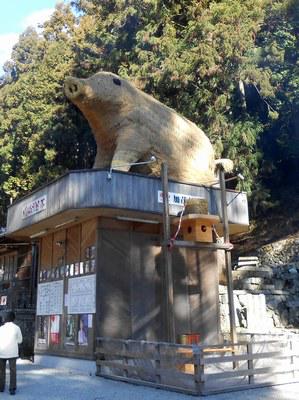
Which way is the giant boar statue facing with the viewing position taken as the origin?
facing the viewer and to the left of the viewer

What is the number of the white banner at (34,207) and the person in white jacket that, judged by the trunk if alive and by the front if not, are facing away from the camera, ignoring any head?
1

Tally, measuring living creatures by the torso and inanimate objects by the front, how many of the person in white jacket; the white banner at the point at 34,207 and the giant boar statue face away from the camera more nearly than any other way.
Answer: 1

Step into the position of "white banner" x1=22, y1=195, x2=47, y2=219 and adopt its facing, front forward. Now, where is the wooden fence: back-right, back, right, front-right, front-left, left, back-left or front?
left

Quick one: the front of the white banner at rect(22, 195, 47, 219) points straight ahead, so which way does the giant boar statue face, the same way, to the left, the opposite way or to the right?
the same way

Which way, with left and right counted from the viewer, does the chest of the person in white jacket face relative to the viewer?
facing away from the viewer

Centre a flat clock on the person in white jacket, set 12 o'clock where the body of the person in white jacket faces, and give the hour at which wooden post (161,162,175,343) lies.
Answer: The wooden post is roughly at 3 o'clock from the person in white jacket.
